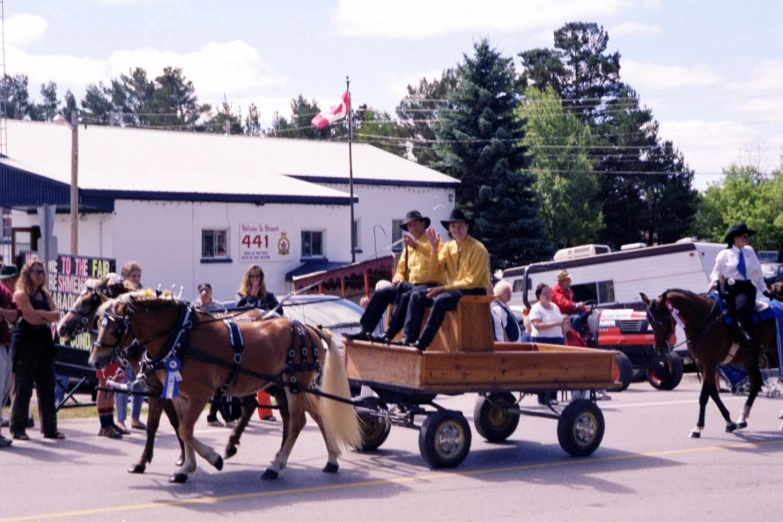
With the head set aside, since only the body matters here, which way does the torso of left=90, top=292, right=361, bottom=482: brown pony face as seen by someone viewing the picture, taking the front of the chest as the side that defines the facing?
to the viewer's left

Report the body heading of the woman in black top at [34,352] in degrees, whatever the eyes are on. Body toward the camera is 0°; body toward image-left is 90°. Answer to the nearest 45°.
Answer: approximately 315°

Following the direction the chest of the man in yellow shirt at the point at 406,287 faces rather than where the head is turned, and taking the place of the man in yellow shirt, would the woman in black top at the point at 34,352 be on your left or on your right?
on your right

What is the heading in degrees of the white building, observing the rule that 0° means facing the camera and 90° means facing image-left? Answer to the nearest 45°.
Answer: approximately 0°

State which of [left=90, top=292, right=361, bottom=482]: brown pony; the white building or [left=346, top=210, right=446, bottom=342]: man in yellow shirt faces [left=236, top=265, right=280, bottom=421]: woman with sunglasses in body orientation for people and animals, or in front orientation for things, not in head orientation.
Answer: the white building

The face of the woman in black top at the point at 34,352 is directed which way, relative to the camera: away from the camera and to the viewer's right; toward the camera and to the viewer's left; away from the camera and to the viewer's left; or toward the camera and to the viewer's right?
toward the camera and to the viewer's right

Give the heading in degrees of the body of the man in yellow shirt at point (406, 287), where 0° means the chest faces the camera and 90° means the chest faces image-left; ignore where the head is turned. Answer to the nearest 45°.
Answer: approximately 45°

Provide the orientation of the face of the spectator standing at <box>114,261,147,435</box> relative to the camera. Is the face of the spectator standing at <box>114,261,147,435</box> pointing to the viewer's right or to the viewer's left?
to the viewer's right
